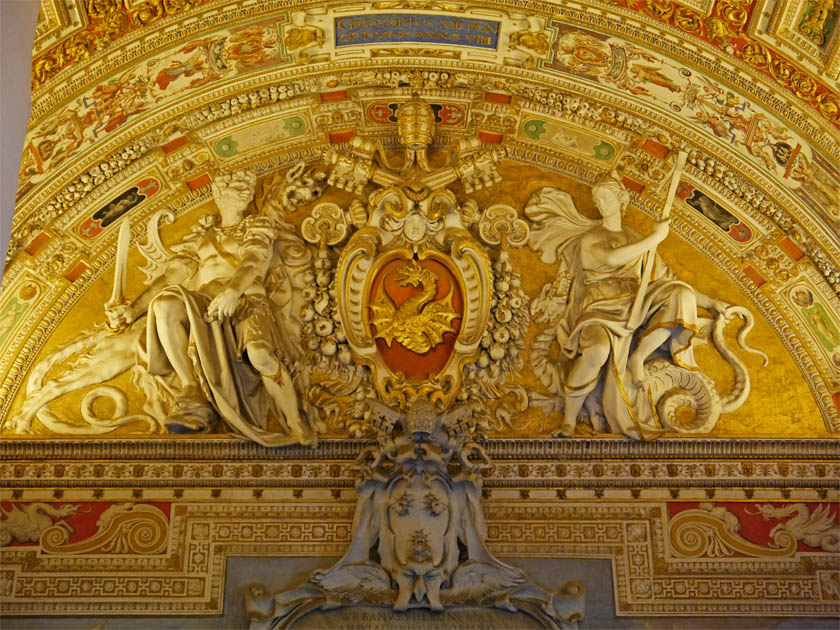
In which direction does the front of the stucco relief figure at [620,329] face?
toward the camera

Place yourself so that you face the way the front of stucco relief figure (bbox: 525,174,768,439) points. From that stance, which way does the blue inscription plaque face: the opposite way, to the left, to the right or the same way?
the same way

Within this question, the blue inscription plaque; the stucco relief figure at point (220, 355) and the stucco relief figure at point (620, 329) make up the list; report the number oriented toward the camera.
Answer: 3

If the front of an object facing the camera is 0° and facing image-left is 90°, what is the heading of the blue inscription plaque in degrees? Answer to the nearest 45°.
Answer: approximately 0°

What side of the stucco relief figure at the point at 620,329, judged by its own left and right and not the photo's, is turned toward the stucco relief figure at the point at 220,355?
right

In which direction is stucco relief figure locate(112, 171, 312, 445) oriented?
toward the camera

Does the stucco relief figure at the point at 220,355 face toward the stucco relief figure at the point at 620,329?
no

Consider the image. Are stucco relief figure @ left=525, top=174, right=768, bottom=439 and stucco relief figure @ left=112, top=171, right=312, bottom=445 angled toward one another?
no

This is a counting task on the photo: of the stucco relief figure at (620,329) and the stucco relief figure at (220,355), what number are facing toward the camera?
2

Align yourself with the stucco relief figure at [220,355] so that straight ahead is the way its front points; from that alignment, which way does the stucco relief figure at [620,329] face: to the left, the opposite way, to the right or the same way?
the same way

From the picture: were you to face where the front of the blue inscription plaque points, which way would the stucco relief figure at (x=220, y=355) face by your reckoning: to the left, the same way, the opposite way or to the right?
the same way
